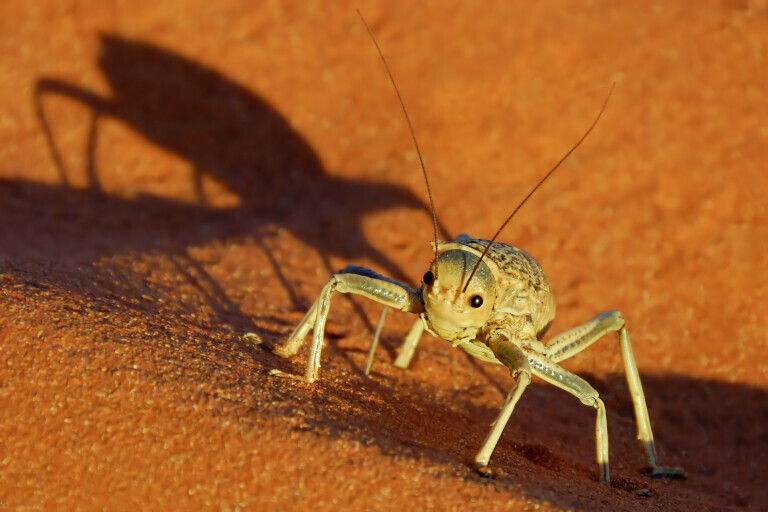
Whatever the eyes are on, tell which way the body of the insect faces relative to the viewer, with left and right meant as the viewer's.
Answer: facing the viewer and to the left of the viewer
